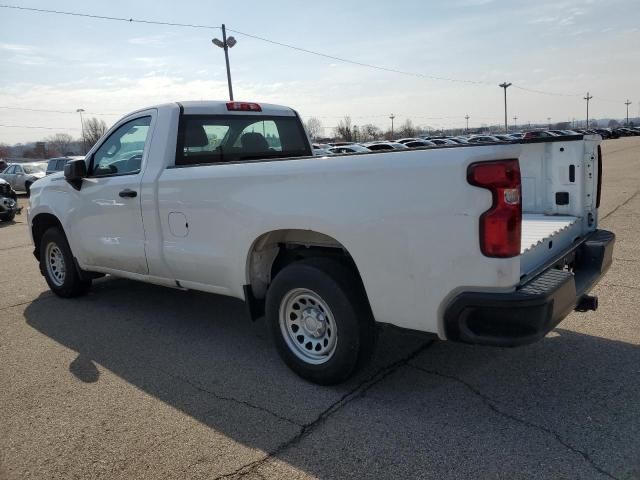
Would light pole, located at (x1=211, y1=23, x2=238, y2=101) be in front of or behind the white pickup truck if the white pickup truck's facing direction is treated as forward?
in front

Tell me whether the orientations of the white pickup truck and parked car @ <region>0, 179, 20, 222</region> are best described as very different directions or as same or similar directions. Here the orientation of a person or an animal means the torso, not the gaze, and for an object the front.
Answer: very different directions

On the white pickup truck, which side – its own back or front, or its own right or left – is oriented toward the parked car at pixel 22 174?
front

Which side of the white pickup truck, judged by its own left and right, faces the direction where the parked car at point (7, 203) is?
front

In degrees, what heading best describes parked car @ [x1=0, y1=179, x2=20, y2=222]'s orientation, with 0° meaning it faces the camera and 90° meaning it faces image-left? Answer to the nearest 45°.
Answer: approximately 315°

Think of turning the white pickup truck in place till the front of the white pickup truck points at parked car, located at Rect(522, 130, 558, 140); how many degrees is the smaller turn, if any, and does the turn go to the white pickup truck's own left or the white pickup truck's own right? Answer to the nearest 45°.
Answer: approximately 90° to the white pickup truck's own right

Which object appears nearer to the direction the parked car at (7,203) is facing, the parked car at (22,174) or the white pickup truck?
the white pickup truck

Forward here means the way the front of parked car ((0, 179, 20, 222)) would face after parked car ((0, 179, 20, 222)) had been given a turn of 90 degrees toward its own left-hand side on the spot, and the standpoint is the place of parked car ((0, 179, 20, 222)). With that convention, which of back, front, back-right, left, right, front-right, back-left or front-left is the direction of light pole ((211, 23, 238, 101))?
front

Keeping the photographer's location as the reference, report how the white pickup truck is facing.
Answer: facing away from the viewer and to the left of the viewer
